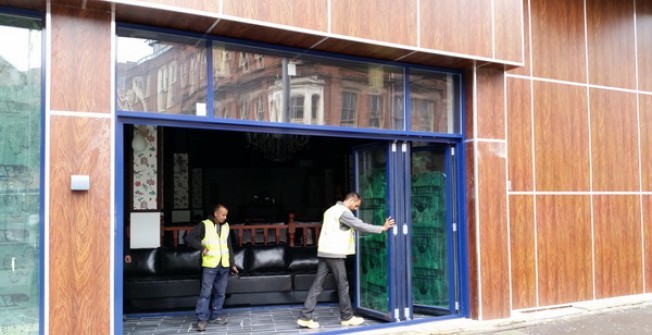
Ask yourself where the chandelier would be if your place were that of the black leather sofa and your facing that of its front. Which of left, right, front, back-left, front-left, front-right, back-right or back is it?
back

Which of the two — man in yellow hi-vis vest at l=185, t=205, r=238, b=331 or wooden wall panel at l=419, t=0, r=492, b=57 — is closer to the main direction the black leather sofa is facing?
the man in yellow hi-vis vest

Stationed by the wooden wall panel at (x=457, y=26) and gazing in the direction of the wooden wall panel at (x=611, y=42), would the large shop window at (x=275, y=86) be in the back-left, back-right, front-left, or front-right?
back-left

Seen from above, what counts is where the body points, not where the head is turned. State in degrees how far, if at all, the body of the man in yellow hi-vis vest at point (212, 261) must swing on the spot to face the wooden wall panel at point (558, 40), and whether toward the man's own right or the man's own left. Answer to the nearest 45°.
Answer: approximately 45° to the man's own left

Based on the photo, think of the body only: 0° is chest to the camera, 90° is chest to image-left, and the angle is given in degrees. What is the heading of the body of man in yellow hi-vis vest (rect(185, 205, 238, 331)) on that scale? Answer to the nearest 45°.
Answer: approximately 315°

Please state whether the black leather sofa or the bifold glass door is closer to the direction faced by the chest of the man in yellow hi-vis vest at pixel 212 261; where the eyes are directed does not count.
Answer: the bifold glass door

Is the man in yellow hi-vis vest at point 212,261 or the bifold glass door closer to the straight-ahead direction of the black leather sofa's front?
the man in yellow hi-vis vest

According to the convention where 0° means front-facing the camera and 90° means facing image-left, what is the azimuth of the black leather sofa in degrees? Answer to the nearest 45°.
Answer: approximately 0°

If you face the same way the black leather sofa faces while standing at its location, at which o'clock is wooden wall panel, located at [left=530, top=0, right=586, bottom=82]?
The wooden wall panel is roughly at 9 o'clock from the black leather sofa.
